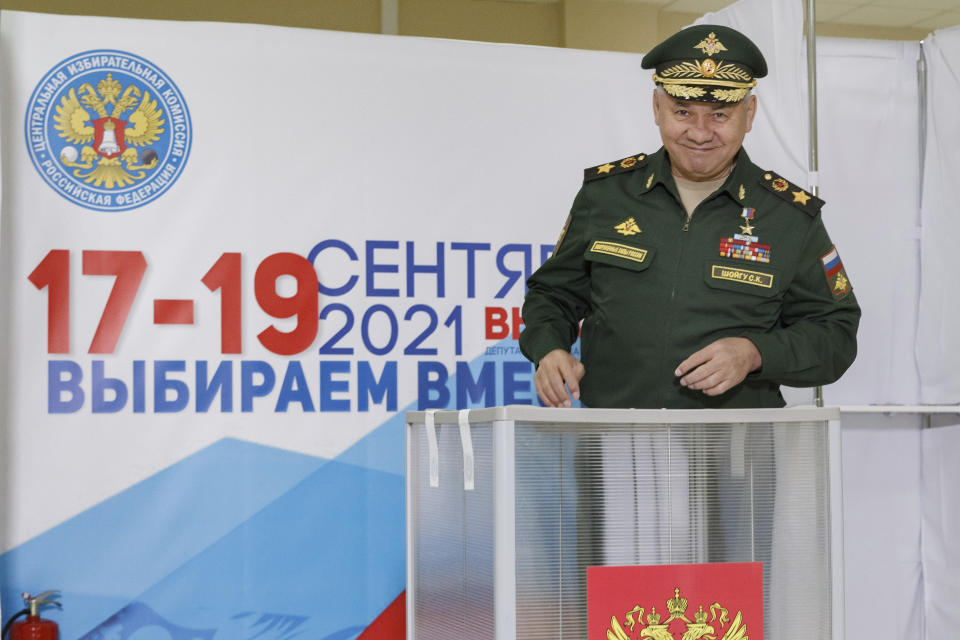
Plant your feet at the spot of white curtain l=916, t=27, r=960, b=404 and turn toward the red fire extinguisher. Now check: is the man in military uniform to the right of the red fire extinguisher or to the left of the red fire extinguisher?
left

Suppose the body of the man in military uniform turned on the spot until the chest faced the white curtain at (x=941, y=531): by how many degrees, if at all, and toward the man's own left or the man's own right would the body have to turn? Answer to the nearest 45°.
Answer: approximately 135° to the man's own left

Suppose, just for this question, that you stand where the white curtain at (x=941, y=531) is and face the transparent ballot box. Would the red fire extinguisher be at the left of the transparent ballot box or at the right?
right

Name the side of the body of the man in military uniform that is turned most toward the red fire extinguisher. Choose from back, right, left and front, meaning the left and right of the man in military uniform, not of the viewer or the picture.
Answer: right

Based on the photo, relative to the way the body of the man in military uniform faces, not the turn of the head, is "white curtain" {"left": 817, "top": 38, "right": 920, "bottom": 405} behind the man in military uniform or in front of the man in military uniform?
behind

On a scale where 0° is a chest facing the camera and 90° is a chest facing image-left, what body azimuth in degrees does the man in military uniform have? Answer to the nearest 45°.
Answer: approximately 0°

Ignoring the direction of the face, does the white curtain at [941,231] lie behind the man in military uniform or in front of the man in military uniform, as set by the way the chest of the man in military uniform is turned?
behind
